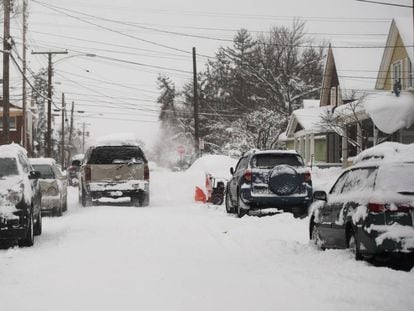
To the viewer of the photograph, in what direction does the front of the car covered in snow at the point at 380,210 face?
facing away from the viewer and to the left of the viewer

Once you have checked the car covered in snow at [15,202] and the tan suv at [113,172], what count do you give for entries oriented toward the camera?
1

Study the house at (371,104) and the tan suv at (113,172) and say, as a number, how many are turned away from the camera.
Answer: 1

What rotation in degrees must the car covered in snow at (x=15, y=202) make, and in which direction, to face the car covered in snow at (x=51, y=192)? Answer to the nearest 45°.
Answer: approximately 180°

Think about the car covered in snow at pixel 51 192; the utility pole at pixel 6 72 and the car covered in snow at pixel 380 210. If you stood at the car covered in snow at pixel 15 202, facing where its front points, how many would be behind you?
2

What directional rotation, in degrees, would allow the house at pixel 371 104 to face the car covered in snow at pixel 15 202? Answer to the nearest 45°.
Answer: approximately 45° to its left

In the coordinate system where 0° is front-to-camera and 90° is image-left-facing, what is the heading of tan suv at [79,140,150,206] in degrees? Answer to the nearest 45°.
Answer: approximately 180°

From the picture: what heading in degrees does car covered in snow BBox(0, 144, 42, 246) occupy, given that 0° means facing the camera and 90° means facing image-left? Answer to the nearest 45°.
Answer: approximately 0°

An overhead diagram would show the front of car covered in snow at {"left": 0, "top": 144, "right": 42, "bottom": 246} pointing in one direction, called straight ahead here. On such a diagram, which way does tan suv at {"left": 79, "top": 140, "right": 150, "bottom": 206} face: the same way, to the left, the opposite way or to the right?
the opposite way

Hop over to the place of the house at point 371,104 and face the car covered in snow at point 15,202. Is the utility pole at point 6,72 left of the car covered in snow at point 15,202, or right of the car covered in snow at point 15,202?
right
